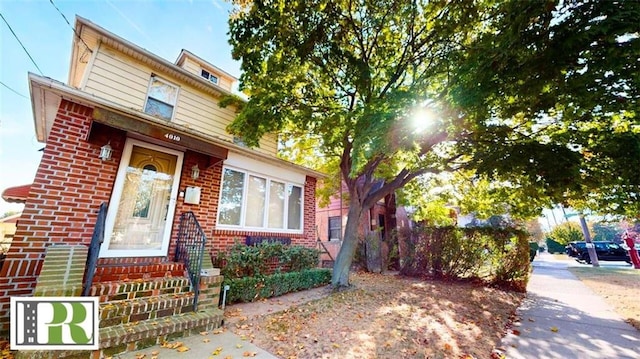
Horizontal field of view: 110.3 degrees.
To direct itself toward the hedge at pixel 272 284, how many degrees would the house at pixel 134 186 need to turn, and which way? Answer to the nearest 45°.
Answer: approximately 45° to its left

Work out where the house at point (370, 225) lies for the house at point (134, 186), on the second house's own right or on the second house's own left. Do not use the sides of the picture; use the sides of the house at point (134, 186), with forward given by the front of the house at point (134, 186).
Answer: on the second house's own left

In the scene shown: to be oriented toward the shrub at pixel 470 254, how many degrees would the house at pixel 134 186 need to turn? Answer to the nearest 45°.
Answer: approximately 45° to its left

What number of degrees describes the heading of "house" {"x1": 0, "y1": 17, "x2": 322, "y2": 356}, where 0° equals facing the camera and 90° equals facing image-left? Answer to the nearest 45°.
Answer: approximately 315°

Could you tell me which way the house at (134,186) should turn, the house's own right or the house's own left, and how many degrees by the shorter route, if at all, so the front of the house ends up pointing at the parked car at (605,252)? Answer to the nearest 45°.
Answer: approximately 45° to the house's own left
